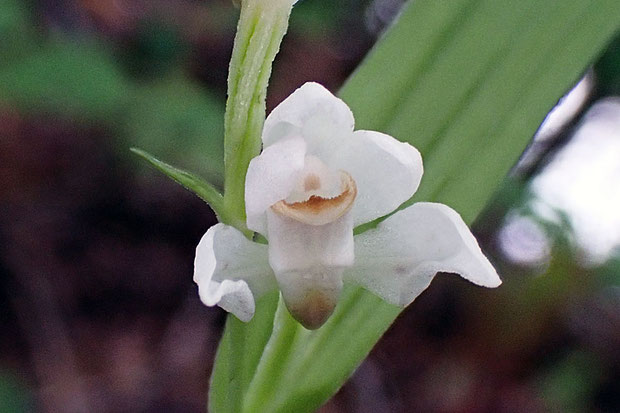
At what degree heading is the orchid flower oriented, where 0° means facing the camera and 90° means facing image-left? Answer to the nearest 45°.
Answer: approximately 0°
